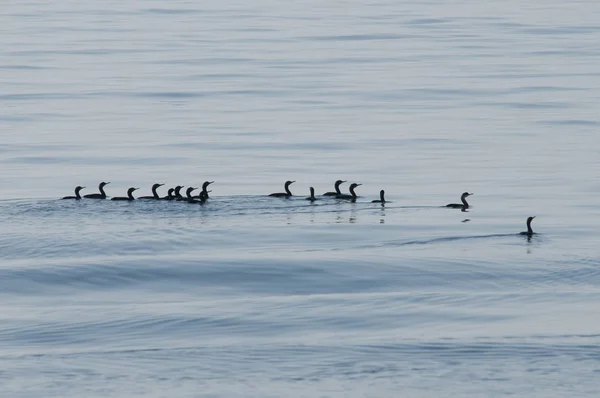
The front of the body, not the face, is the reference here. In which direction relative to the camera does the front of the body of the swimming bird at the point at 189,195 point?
to the viewer's right

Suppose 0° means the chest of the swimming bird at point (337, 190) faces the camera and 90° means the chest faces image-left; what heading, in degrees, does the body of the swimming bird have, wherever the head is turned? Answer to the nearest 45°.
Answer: approximately 270°

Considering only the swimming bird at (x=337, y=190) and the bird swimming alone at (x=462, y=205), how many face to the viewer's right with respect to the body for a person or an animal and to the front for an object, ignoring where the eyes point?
2

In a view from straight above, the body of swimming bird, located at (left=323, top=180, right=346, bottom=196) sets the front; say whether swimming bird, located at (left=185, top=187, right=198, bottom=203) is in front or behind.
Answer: behind

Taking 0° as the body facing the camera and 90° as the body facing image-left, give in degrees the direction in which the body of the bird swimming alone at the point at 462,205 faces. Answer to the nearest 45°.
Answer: approximately 270°

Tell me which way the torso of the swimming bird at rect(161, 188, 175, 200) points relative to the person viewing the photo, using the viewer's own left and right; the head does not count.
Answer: facing to the right of the viewer

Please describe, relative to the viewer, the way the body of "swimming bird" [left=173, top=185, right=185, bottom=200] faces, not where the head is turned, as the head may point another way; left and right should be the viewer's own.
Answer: facing to the right of the viewer

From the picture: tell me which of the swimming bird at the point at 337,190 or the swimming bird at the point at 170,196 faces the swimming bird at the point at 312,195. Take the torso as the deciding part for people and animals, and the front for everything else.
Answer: the swimming bird at the point at 170,196

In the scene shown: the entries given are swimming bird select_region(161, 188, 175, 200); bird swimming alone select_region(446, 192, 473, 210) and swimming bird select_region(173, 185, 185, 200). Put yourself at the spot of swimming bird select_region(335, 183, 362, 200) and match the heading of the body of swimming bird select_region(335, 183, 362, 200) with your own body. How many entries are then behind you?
2

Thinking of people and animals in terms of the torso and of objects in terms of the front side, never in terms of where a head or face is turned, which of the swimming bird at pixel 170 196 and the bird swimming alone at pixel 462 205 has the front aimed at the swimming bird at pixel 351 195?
the swimming bird at pixel 170 196
